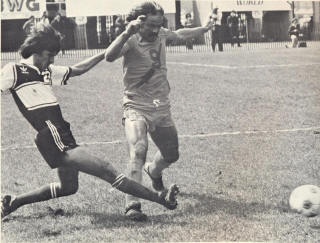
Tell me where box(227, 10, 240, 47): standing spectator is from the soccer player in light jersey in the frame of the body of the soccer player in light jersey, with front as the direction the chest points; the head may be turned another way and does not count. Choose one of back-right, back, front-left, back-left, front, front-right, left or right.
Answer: back-left

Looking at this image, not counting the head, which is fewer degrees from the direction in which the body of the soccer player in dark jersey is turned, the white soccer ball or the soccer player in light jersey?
the white soccer ball

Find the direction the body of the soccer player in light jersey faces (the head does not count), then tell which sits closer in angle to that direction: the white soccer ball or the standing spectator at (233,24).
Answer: the white soccer ball

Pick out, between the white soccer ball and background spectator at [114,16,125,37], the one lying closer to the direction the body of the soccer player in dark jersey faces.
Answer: the white soccer ball

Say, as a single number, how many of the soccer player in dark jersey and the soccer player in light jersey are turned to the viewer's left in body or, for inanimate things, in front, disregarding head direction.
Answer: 0

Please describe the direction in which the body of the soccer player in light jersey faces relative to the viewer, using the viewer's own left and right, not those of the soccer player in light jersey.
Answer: facing the viewer and to the right of the viewer

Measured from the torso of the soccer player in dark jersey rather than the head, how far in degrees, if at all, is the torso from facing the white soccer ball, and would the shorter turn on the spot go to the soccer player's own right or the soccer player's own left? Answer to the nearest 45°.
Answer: approximately 45° to the soccer player's own left

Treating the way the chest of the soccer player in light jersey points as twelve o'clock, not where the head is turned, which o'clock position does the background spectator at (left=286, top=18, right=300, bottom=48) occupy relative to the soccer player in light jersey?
The background spectator is roughly at 8 o'clock from the soccer player in light jersey.

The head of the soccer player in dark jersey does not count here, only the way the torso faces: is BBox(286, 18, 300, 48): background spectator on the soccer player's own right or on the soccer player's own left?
on the soccer player's own left
